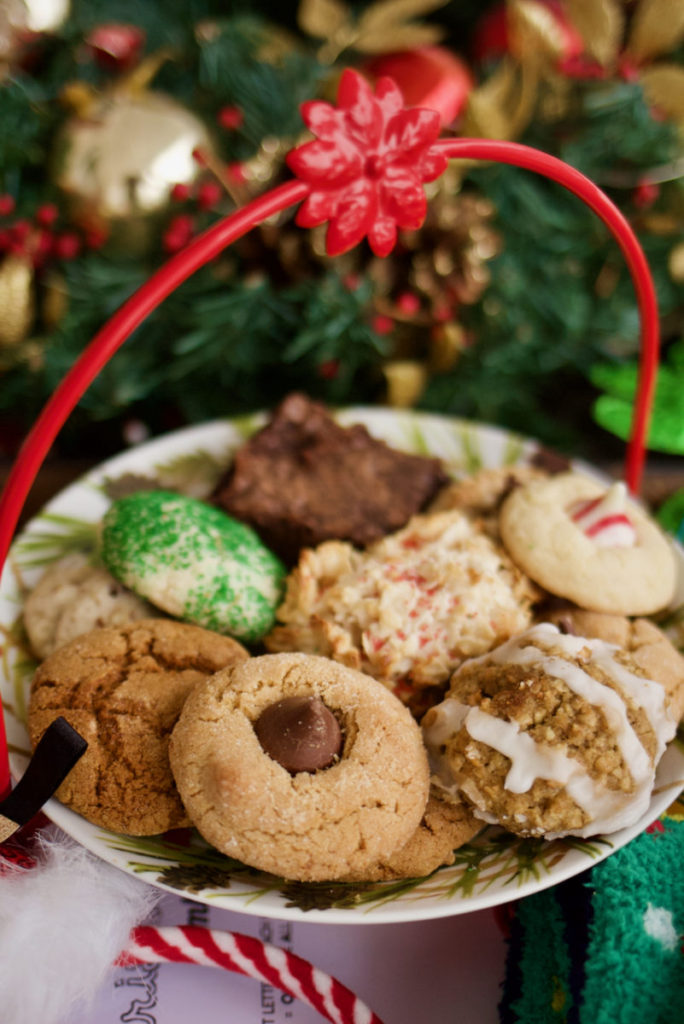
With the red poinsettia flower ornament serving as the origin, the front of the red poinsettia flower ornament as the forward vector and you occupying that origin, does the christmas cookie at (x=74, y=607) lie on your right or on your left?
on your right

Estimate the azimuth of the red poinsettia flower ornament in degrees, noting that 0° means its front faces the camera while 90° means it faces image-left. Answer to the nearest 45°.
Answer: approximately 0°

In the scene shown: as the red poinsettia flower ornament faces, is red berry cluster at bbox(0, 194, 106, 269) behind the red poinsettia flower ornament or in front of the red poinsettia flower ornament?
behind

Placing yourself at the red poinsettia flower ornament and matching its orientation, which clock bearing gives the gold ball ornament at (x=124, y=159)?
The gold ball ornament is roughly at 5 o'clock from the red poinsettia flower ornament.

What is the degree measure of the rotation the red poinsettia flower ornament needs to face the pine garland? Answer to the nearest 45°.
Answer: approximately 180°

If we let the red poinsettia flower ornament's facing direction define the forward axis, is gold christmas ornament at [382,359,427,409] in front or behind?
behind
